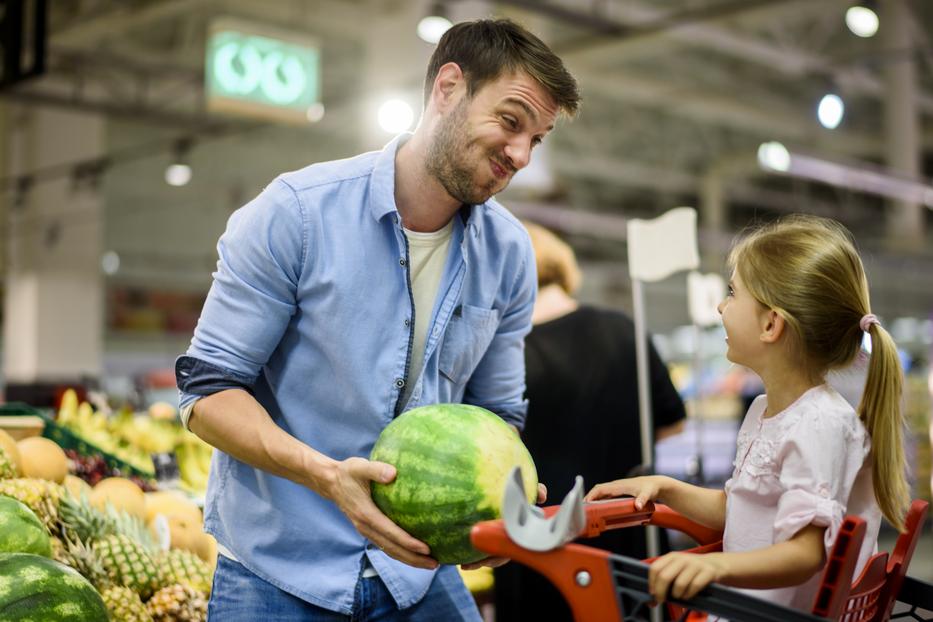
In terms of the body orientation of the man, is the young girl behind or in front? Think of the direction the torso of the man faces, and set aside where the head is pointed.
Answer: in front

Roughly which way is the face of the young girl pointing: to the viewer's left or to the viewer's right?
to the viewer's left

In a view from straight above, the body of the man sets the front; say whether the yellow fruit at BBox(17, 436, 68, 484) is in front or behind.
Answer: behind

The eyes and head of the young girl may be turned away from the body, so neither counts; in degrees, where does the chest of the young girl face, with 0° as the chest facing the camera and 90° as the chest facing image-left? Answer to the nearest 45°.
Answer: approximately 90°

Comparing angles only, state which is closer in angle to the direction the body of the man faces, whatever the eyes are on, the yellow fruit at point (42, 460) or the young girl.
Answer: the young girl

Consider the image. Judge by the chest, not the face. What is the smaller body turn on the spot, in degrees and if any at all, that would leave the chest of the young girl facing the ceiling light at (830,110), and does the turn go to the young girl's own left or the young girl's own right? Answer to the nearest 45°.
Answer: approximately 90° to the young girl's own right

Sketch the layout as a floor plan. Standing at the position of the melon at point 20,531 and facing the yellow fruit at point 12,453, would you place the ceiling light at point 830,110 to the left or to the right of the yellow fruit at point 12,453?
right

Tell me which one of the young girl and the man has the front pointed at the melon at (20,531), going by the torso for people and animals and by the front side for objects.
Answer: the young girl

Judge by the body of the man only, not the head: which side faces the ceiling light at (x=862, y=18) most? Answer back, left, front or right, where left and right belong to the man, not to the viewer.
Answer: left

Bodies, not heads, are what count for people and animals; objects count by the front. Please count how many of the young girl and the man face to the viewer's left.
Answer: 1

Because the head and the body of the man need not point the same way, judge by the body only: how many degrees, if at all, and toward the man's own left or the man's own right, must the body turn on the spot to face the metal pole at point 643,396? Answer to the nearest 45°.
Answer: approximately 90° to the man's own left

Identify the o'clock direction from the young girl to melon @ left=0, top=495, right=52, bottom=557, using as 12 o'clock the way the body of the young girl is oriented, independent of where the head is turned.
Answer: The melon is roughly at 12 o'clock from the young girl.

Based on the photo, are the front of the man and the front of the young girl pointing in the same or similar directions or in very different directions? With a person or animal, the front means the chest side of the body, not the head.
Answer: very different directions
